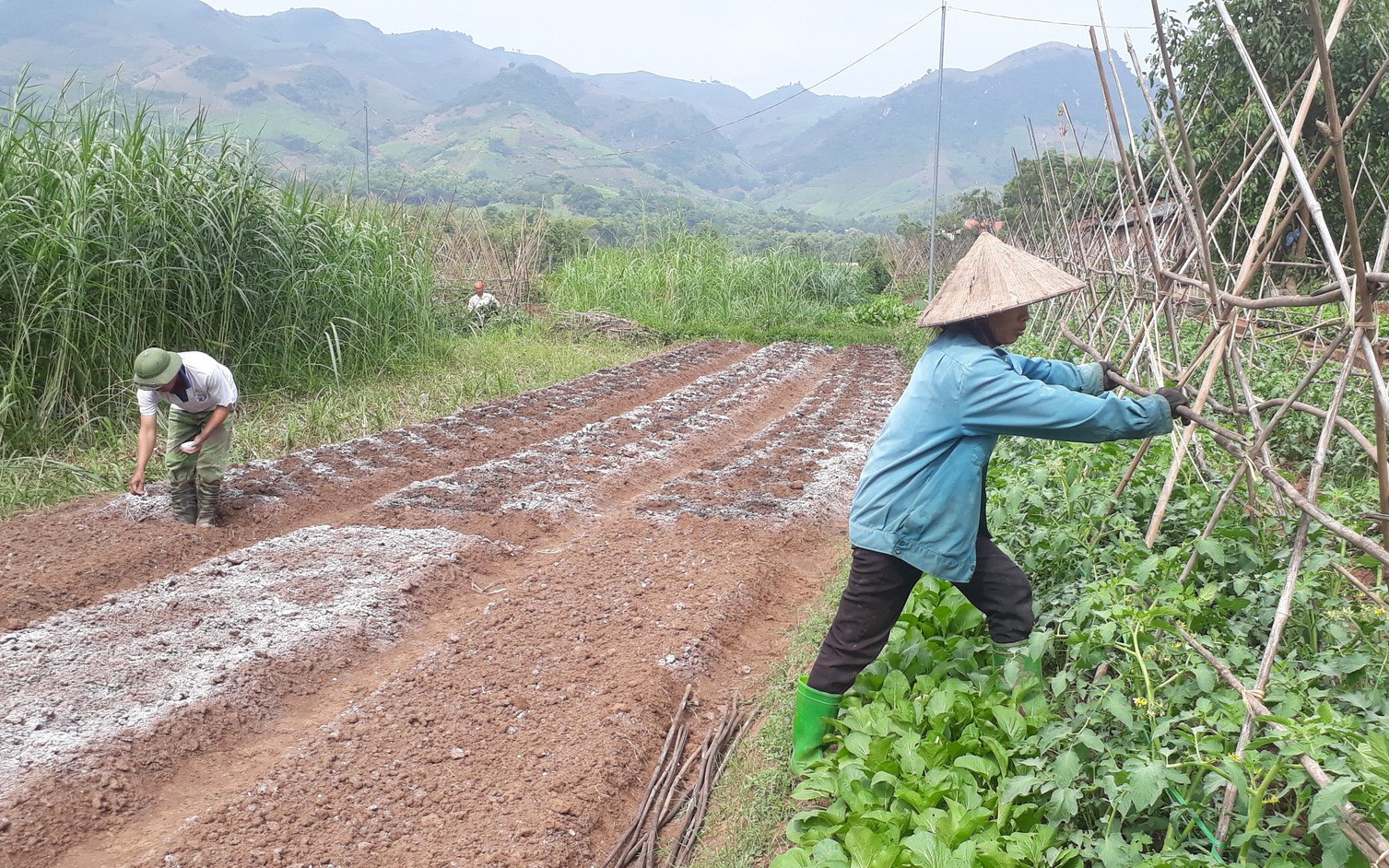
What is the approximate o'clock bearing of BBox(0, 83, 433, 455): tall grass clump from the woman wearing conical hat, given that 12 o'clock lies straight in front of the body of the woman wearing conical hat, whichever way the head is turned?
The tall grass clump is roughly at 7 o'clock from the woman wearing conical hat.

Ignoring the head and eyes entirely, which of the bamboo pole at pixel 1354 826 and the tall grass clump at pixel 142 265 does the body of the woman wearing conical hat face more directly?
the bamboo pole

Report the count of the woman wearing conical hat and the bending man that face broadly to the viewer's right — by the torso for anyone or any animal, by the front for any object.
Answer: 1

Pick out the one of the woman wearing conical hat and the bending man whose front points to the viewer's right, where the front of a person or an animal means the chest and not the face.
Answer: the woman wearing conical hat

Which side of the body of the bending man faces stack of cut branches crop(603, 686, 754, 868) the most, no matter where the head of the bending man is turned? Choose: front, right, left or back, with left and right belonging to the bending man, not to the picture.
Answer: left

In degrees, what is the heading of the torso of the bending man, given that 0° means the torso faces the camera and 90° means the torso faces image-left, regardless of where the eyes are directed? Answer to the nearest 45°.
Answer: approximately 45°

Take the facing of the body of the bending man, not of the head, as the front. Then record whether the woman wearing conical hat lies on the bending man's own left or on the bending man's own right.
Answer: on the bending man's own left

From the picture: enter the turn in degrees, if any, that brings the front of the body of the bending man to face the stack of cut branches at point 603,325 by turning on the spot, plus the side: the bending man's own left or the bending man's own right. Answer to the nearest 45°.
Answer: approximately 180°

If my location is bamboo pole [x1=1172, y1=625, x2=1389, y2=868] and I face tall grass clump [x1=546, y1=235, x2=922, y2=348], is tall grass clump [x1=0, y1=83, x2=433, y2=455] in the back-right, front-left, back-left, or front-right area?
front-left

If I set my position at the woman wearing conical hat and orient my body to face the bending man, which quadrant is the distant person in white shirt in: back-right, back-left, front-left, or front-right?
front-right

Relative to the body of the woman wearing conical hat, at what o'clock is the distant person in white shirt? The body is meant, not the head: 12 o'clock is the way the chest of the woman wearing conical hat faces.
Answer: The distant person in white shirt is roughly at 8 o'clock from the woman wearing conical hat.

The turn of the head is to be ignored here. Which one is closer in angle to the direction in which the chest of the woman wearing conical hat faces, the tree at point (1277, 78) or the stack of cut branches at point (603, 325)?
the tree

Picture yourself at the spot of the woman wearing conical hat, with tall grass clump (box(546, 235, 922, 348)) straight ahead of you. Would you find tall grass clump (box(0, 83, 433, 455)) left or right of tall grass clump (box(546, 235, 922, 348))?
left

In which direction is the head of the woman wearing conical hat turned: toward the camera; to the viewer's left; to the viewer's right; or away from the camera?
to the viewer's right

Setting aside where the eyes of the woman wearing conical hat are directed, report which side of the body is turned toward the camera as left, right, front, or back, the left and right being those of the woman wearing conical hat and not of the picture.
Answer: right
